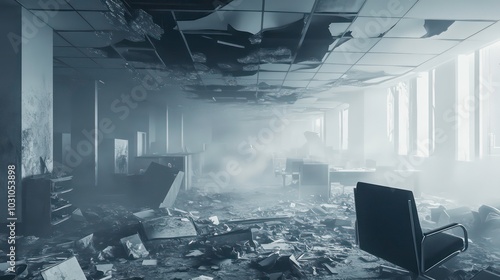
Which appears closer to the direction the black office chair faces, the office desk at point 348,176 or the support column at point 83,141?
the office desk

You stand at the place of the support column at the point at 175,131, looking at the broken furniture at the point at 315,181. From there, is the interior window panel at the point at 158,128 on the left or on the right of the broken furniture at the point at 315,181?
right

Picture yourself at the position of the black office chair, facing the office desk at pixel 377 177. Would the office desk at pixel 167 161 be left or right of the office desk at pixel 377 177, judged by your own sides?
left

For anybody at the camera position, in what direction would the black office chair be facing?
facing away from the viewer and to the right of the viewer

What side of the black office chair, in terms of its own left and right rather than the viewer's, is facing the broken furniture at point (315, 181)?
left

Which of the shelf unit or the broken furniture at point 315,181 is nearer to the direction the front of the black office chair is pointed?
the broken furniture

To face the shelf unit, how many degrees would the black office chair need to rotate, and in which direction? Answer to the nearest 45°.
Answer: approximately 135° to its left

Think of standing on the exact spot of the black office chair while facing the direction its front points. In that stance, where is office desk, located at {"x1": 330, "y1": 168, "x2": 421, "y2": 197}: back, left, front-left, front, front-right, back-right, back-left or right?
front-left

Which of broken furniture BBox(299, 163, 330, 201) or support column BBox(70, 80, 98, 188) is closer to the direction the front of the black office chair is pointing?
the broken furniture

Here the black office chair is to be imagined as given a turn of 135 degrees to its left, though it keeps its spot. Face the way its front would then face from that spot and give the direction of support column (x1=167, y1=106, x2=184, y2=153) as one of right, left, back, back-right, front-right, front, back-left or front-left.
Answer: front-right

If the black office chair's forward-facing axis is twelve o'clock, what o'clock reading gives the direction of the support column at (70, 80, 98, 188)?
The support column is roughly at 8 o'clock from the black office chair.

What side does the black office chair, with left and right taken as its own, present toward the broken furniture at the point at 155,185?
left

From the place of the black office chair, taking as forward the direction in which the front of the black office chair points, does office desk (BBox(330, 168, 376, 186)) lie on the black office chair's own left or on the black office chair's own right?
on the black office chair's own left

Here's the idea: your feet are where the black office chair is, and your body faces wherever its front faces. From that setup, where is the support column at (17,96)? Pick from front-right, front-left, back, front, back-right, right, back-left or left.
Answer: back-left
